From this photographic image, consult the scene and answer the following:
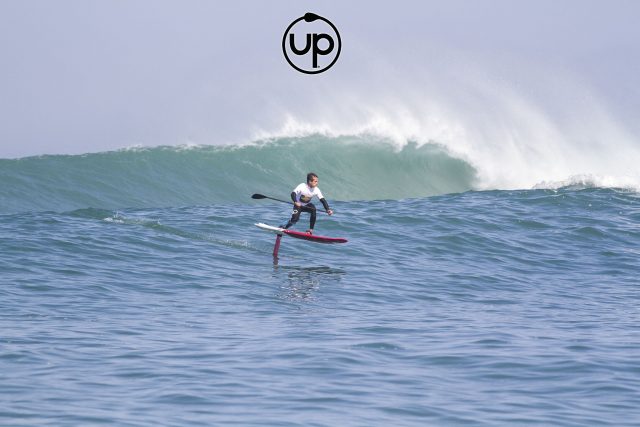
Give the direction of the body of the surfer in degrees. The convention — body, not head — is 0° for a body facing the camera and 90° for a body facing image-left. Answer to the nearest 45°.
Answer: approximately 315°
